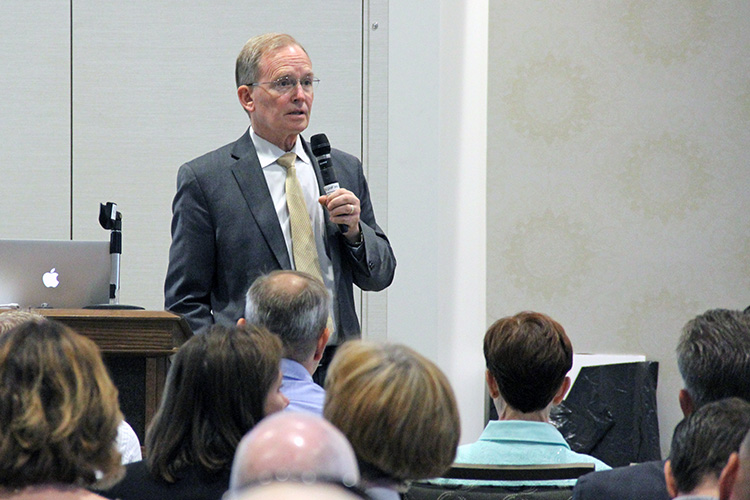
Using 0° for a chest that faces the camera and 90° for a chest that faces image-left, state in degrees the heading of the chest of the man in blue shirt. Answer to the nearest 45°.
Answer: approximately 180°

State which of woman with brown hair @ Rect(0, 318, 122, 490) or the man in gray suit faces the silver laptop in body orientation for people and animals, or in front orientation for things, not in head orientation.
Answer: the woman with brown hair

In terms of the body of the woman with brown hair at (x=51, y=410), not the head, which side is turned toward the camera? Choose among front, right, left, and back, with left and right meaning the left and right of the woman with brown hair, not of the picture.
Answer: back

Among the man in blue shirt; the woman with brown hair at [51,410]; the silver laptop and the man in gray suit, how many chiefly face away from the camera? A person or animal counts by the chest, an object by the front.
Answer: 3

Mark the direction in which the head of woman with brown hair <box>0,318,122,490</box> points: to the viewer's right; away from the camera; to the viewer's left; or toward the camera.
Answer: away from the camera

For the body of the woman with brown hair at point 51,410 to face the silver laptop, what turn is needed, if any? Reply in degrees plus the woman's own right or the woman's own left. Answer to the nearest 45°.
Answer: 0° — they already face it

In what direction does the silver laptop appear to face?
away from the camera

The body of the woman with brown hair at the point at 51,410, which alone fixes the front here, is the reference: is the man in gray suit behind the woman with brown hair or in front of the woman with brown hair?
in front
